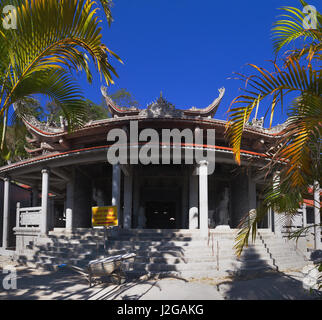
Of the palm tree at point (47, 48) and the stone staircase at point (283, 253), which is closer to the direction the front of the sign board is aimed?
the palm tree

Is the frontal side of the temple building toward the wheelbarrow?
yes

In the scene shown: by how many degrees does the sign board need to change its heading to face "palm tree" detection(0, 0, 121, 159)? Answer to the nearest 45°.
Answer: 0° — it already faces it

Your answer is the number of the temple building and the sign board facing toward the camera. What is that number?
2
